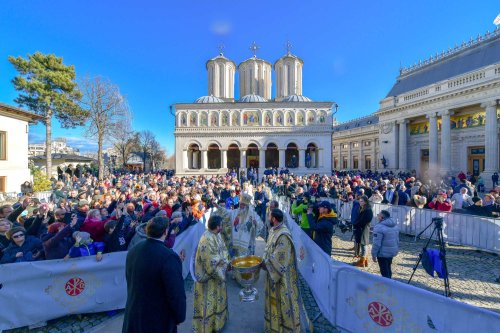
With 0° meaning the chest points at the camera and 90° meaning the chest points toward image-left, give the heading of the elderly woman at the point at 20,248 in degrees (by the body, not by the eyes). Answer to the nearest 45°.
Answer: approximately 315°

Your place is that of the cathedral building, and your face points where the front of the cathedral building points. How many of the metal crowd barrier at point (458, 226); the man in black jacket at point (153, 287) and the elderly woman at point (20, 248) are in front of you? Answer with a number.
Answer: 3

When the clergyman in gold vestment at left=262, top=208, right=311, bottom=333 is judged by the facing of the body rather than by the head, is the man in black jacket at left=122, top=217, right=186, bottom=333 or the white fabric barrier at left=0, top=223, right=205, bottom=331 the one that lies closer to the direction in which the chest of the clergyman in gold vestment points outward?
the white fabric barrier

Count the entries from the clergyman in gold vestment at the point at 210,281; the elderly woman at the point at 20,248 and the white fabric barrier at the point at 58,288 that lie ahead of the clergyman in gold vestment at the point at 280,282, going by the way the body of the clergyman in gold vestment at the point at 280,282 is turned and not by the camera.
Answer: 3

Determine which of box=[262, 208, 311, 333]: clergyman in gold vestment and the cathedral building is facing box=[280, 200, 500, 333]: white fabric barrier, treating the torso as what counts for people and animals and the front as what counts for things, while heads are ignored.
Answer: the cathedral building

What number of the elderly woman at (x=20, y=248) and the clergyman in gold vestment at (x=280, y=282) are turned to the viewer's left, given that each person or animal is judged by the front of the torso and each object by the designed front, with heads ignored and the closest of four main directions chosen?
1

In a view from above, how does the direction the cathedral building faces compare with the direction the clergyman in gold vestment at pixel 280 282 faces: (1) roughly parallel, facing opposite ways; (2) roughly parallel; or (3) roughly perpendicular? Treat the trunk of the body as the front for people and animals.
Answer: roughly perpendicular

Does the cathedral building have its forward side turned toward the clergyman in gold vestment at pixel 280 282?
yes

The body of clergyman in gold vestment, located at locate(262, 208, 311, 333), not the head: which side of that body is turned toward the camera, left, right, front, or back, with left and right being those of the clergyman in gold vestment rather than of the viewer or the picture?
left
